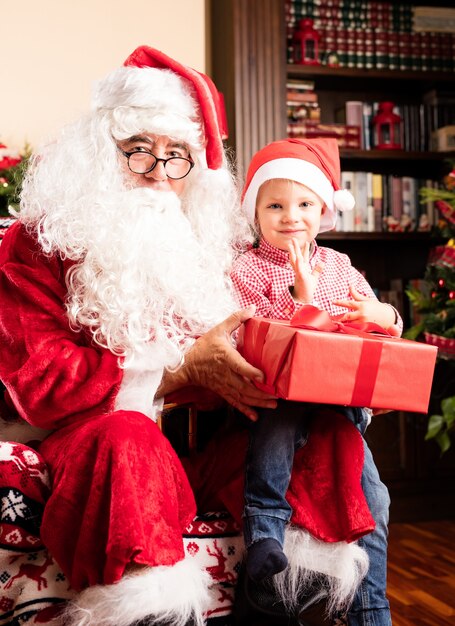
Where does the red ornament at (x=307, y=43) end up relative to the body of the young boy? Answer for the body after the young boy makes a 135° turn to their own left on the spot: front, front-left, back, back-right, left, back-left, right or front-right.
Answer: front-left

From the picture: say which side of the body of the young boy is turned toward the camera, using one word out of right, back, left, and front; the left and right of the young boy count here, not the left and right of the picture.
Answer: front

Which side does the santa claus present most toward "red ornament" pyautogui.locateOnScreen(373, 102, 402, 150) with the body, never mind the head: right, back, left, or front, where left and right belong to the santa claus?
left

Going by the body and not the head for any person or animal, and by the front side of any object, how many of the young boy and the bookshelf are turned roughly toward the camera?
2

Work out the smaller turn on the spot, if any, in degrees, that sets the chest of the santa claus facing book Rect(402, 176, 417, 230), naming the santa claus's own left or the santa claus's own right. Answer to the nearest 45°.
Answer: approximately 90° to the santa claus's own left

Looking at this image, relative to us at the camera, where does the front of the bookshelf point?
facing the viewer

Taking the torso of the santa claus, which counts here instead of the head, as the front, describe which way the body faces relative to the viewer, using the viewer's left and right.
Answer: facing the viewer and to the right of the viewer

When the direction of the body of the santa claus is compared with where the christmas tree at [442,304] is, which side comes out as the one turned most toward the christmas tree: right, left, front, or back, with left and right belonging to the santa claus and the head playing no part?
left

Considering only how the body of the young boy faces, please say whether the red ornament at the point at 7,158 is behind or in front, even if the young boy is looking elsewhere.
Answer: behind

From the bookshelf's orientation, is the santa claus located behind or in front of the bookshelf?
in front
